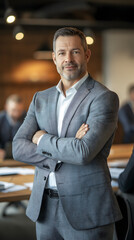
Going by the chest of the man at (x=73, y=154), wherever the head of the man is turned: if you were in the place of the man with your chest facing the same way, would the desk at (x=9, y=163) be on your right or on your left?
on your right

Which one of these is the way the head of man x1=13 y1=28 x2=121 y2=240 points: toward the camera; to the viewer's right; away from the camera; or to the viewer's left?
toward the camera

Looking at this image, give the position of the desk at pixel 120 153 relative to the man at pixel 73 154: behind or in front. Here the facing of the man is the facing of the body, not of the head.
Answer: behind

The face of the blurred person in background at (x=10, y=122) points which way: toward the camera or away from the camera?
toward the camera

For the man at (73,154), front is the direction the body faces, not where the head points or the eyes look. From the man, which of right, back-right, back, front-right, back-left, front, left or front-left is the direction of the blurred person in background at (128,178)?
back

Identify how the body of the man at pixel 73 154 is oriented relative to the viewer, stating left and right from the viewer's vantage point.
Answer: facing the viewer and to the left of the viewer
